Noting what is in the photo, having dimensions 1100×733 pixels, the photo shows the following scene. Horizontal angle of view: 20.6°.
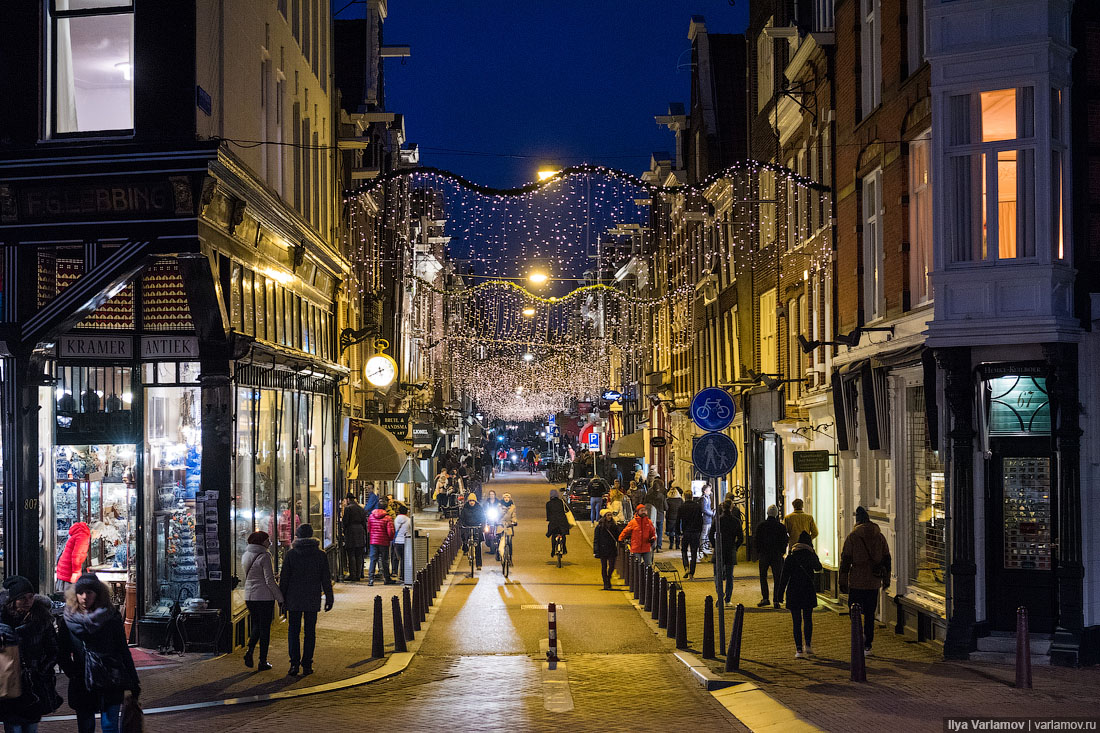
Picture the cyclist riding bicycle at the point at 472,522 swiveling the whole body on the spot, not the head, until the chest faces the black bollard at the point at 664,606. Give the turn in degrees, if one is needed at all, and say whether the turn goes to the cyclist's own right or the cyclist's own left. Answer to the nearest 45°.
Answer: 0° — they already face it

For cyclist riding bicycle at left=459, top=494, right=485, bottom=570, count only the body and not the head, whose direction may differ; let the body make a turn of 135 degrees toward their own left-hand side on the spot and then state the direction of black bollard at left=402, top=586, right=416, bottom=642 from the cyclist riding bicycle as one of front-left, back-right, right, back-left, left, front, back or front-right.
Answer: back-right

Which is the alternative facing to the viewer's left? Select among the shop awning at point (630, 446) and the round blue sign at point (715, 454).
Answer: the shop awning

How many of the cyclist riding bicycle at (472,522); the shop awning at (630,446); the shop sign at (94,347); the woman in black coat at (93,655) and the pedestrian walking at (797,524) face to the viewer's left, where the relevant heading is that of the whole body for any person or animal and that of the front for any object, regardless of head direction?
1

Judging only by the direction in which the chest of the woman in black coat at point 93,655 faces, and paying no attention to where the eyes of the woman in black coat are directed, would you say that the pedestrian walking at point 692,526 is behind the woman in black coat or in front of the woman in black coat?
behind

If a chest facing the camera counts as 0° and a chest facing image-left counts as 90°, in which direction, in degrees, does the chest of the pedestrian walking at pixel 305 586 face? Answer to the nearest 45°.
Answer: approximately 180°

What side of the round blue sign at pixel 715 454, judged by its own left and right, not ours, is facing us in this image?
front

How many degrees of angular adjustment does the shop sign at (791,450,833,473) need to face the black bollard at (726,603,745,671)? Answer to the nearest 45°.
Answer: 0° — it already faces it
